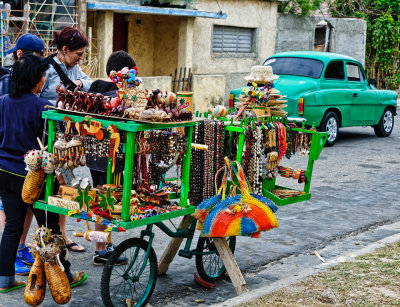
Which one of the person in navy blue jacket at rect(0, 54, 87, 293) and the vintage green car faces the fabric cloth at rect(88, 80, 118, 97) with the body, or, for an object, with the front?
the person in navy blue jacket

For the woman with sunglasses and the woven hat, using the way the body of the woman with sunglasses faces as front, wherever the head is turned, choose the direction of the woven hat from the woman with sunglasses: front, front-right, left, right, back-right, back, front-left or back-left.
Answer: front-left

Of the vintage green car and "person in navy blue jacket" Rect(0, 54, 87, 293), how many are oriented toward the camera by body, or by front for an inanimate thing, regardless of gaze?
0

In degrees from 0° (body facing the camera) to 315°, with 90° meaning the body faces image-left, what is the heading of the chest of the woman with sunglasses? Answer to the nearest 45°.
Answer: approximately 315°

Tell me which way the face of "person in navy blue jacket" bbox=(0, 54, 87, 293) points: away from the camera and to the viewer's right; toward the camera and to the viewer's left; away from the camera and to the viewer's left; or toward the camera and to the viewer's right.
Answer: away from the camera and to the viewer's right

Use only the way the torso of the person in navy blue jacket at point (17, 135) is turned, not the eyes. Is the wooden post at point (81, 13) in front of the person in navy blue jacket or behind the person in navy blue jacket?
in front

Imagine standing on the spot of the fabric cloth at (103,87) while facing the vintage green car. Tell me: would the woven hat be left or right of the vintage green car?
right

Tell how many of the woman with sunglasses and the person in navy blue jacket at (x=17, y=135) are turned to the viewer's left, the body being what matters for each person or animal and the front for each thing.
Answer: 0

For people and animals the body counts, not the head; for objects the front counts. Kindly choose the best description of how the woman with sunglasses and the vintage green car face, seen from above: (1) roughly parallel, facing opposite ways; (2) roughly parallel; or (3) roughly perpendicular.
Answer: roughly perpendicular

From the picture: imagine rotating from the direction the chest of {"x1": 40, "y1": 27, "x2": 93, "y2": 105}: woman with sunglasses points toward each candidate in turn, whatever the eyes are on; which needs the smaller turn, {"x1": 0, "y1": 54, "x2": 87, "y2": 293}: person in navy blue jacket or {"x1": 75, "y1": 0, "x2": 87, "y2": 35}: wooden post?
the person in navy blue jacket

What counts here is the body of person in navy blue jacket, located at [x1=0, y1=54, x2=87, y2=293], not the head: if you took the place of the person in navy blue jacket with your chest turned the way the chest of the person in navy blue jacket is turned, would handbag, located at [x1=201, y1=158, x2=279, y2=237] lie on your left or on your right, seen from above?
on your right

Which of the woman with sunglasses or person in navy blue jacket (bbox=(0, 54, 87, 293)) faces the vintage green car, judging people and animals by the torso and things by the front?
the person in navy blue jacket

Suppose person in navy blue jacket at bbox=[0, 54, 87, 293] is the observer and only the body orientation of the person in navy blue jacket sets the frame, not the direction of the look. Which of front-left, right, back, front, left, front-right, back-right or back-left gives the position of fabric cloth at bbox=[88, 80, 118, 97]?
front

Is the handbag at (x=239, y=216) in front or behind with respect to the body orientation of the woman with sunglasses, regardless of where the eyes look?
in front
